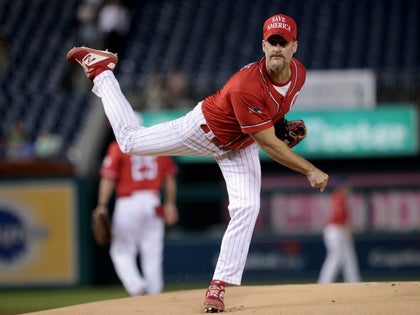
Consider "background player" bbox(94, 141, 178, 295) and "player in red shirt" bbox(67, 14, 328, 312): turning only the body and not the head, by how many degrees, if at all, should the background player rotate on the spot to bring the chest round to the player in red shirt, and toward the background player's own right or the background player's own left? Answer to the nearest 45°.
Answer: approximately 180°

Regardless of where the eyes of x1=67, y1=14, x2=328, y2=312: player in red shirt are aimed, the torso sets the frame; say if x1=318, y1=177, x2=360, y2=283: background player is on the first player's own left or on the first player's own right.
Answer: on the first player's own left

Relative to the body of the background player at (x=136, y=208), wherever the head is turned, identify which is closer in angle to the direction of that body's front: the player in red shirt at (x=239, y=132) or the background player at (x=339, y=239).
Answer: the background player

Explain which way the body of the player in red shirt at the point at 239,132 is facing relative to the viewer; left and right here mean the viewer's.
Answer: facing the viewer and to the right of the viewer

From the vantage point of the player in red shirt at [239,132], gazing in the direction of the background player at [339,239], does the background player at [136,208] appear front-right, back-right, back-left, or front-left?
front-left

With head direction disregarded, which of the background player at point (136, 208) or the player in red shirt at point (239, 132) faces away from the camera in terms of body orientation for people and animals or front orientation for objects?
the background player

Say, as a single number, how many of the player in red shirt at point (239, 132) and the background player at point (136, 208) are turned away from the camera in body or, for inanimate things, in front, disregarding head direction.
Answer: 1

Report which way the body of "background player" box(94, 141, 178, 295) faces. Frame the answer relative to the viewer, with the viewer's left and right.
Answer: facing away from the viewer

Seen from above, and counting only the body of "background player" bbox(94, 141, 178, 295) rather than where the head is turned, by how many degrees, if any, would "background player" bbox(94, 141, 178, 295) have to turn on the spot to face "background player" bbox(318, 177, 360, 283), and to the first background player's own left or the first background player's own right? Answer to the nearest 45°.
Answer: approximately 45° to the first background player's own right

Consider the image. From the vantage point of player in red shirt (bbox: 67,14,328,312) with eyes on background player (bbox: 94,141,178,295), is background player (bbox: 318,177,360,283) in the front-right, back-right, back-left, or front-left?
front-right
